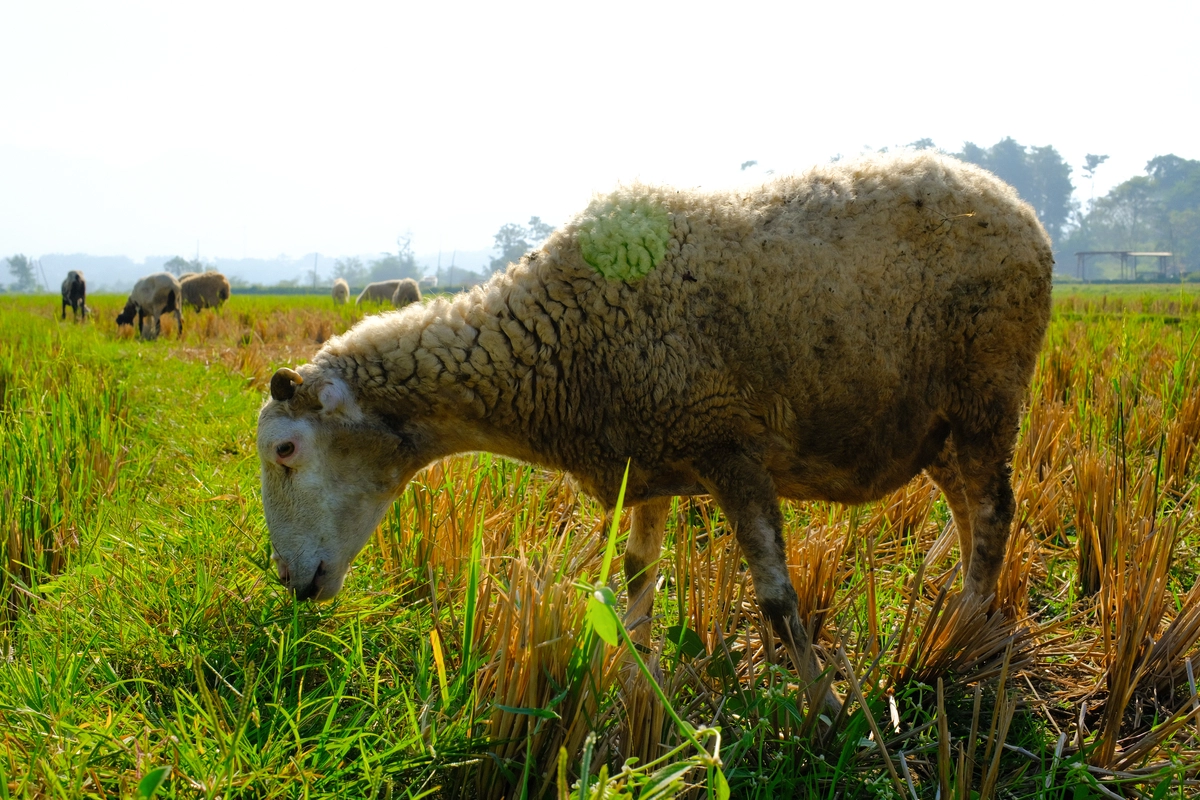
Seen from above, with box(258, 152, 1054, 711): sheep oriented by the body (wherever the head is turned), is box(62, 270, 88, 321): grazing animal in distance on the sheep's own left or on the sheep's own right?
on the sheep's own right

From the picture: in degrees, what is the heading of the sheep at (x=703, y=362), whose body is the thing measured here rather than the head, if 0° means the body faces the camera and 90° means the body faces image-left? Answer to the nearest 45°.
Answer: approximately 90°

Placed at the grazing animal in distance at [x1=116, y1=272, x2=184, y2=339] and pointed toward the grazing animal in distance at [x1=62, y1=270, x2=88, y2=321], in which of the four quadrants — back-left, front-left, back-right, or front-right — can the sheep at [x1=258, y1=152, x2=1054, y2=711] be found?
back-left

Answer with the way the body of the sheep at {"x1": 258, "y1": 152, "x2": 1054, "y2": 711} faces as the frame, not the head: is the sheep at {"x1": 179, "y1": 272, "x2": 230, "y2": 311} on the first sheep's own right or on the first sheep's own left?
on the first sheep's own right

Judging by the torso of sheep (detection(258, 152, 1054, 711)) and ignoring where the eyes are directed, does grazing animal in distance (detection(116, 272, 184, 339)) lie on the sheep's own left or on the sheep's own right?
on the sheep's own right
